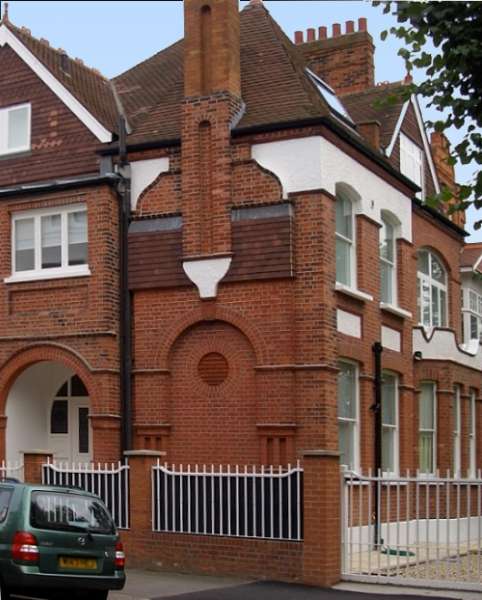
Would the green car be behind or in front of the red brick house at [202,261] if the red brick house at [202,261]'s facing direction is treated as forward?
in front

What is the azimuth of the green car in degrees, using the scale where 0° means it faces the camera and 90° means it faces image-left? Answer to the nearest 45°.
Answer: approximately 135°

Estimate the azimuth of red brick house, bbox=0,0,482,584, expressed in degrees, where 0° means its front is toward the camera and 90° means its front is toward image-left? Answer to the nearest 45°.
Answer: approximately 0°

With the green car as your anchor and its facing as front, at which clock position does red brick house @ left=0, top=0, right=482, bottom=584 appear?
The red brick house is roughly at 2 o'clock from the green car.

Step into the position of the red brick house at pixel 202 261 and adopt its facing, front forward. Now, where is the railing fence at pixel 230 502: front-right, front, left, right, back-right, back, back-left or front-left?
front

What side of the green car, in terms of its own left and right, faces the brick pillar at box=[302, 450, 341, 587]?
right

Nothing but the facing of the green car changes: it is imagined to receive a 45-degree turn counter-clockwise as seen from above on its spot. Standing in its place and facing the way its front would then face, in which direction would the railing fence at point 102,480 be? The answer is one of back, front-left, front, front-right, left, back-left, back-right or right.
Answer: right

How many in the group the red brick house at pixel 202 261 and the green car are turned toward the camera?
1
